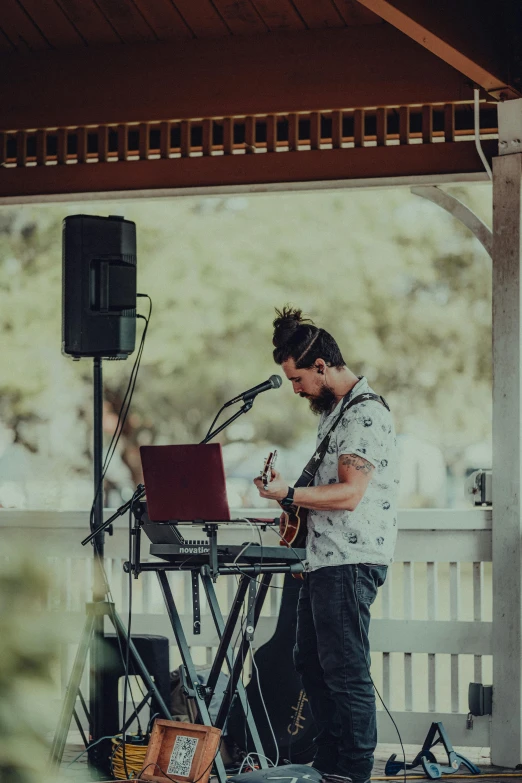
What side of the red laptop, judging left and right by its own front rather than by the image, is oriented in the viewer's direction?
back

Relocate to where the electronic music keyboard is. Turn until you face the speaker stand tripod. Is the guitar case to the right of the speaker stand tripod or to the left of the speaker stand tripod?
right

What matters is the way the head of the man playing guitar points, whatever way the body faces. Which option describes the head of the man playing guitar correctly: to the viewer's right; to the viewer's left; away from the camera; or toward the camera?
to the viewer's left

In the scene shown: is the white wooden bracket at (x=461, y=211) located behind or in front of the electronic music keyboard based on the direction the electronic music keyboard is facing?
in front
